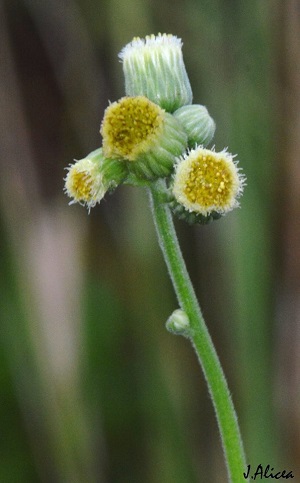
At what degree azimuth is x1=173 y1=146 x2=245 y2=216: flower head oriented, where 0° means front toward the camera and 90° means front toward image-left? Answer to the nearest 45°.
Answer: approximately 0°

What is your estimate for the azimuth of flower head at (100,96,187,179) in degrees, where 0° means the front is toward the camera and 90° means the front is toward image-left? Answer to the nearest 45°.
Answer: approximately 45°

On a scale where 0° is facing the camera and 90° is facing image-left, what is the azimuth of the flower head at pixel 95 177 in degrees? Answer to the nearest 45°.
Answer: approximately 45°
